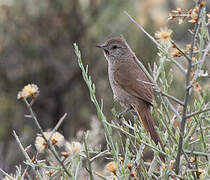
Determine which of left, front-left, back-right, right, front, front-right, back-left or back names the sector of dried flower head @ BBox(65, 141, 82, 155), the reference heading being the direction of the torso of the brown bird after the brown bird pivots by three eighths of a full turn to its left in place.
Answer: back-right

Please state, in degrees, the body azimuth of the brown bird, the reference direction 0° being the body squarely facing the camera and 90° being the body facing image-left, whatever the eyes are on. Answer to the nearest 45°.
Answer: approximately 90°

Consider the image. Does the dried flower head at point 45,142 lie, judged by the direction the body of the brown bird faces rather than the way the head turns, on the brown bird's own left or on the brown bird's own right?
on the brown bird's own left
